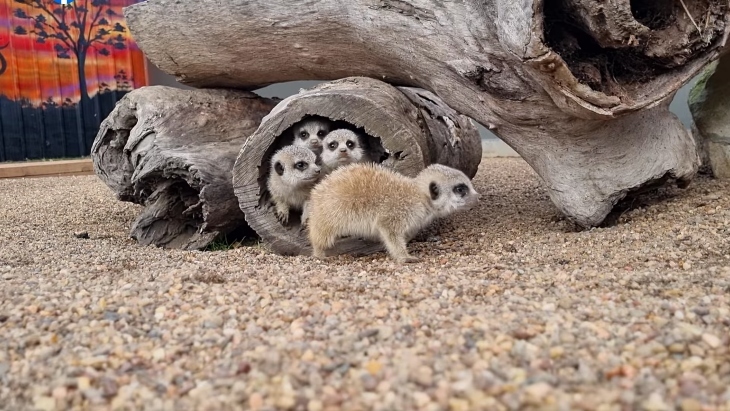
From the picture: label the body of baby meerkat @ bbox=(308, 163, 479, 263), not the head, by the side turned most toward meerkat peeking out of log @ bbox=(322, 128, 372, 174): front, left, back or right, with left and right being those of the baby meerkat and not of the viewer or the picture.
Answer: left

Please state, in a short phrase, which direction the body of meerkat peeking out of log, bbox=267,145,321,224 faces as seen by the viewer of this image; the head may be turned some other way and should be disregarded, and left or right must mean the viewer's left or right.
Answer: facing the viewer and to the right of the viewer

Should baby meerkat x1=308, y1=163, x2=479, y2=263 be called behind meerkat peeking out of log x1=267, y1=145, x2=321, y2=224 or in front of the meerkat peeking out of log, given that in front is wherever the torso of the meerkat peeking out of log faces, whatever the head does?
in front

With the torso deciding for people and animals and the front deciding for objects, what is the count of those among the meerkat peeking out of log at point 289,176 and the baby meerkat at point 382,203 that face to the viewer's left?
0

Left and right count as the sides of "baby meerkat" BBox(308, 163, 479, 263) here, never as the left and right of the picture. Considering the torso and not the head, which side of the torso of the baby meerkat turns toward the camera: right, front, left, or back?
right

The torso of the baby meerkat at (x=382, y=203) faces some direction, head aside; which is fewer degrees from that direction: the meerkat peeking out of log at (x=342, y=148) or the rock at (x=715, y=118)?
the rock
